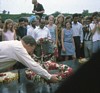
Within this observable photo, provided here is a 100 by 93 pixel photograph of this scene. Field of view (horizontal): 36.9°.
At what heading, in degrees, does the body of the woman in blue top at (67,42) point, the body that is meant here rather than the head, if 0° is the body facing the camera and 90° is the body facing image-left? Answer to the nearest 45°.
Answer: approximately 0°

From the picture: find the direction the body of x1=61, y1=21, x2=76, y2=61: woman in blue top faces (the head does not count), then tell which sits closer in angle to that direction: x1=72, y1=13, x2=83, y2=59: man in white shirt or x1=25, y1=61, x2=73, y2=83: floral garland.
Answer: the floral garland

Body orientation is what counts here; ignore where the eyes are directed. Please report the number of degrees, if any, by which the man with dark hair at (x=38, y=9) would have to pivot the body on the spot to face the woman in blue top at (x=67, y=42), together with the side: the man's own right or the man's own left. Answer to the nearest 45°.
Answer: approximately 90° to the man's own left

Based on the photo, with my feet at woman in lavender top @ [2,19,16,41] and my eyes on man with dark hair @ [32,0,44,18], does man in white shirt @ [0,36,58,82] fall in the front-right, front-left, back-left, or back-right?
back-right
